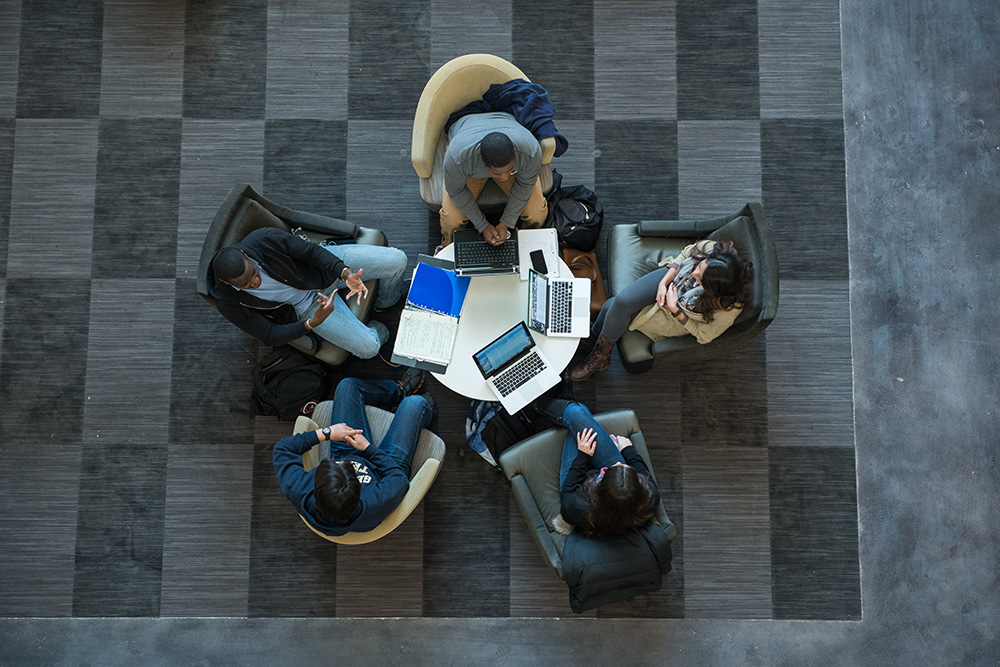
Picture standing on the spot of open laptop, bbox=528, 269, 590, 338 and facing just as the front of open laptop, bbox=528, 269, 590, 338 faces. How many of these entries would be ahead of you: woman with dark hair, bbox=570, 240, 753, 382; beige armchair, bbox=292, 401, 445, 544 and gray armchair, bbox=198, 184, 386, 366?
1

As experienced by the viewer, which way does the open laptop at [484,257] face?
facing away from the viewer

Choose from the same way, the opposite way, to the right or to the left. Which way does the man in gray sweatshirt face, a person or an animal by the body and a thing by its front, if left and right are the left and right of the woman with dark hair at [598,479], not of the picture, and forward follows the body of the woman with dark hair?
the opposite way

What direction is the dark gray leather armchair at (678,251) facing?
to the viewer's left

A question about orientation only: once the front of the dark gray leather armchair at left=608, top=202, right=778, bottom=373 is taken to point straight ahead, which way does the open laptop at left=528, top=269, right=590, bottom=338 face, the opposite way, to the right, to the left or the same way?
the opposite way

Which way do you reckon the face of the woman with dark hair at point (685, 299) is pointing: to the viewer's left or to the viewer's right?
to the viewer's left
